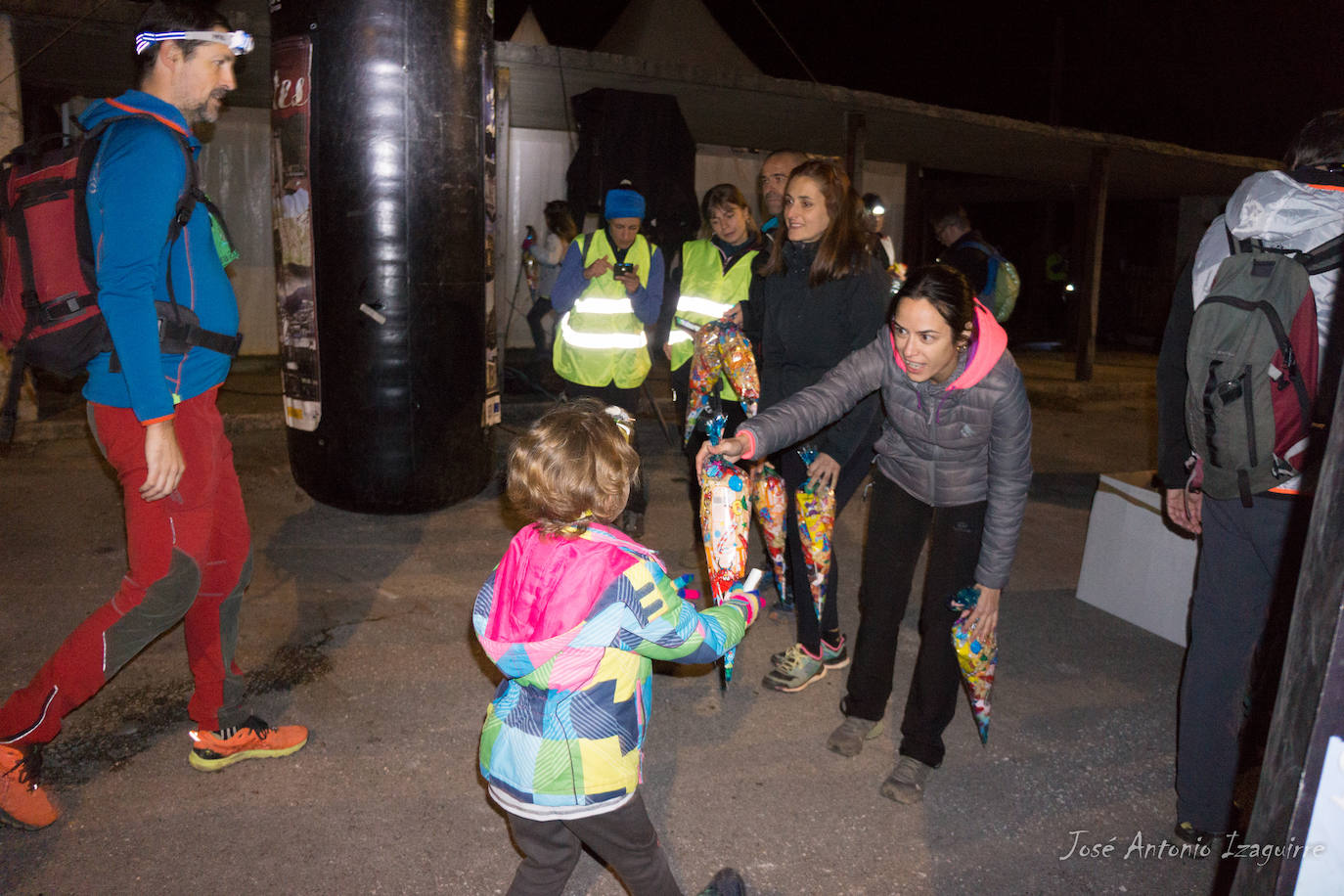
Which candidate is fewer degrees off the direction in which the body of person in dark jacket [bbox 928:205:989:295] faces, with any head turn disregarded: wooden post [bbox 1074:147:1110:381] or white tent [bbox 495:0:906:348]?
the white tent

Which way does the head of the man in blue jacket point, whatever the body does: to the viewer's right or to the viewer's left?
to the viewer's right

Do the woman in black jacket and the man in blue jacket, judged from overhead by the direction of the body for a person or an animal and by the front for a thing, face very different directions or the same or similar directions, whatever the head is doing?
very different directions

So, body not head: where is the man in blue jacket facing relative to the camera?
to the viewer's right

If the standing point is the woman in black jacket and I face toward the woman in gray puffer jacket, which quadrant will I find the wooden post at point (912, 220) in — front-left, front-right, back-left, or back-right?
back-left

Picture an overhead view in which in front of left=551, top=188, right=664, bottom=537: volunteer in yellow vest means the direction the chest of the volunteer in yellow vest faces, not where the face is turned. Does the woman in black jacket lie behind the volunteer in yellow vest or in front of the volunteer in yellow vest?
in front

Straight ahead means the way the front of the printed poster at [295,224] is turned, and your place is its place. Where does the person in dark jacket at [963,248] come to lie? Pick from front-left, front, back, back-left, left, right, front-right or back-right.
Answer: back-left

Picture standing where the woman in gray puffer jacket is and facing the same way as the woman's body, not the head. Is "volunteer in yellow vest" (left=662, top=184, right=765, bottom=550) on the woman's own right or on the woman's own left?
on the woman's own right

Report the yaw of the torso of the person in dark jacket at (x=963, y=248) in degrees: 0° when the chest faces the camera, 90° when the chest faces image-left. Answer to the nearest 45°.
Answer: approximately 90°

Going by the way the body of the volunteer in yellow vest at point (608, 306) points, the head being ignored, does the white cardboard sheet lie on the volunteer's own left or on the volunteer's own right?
on the volunteer's own left
